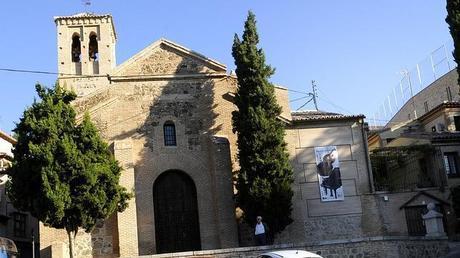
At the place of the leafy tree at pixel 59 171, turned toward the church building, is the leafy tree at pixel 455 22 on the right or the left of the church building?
right

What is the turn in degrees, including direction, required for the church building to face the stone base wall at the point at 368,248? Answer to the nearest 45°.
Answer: approximately 45° to its left

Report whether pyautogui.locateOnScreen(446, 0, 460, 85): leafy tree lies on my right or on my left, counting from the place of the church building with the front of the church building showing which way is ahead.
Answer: on my left

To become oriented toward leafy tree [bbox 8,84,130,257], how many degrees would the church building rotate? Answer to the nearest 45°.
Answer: approximately 45° to its right

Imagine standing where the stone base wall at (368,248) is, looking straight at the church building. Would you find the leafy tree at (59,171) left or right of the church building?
left

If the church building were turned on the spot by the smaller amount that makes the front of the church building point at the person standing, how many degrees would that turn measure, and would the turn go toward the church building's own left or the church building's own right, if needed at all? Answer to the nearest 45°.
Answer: approximately 45° to the church building's own left

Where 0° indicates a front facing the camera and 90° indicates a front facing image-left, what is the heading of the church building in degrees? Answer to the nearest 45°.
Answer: approximately 0°

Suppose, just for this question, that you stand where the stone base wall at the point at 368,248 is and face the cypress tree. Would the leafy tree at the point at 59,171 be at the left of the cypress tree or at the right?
left
